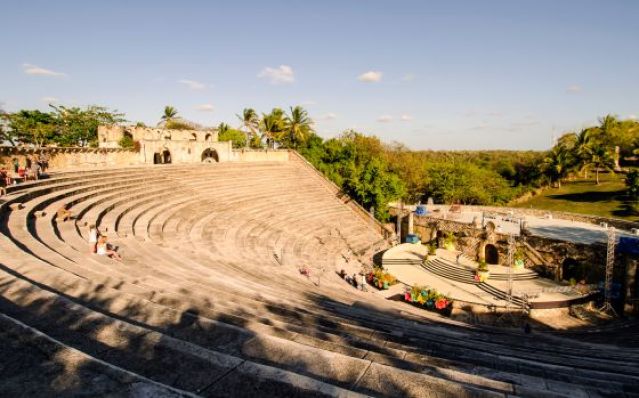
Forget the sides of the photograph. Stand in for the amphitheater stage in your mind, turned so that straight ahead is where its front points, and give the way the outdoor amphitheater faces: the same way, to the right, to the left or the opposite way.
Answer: the opposite way

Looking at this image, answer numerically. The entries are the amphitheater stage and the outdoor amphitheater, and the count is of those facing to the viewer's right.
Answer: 1

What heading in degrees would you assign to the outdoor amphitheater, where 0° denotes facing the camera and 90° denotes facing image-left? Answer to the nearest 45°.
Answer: approximately 270°

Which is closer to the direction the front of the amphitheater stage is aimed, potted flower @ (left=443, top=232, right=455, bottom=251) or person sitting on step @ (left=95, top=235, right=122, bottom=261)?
the person sitting on step

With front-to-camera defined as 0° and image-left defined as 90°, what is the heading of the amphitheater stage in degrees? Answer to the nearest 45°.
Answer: approximately 45°

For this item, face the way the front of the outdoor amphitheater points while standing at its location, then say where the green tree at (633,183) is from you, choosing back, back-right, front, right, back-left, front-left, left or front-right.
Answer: front-left

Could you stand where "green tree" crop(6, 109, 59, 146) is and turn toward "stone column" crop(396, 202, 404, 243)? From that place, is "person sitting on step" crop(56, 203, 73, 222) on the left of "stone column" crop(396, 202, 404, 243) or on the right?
right
